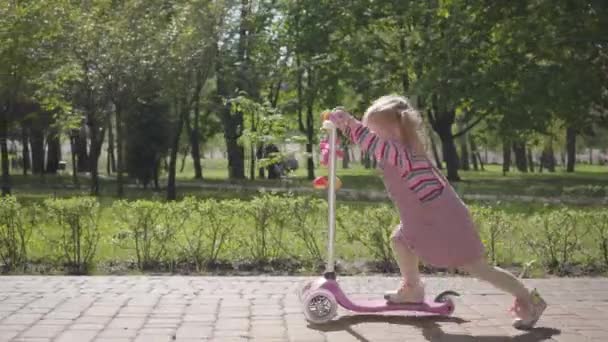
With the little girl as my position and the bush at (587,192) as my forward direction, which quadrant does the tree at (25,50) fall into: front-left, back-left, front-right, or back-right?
front-left

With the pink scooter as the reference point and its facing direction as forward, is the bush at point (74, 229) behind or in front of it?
in front

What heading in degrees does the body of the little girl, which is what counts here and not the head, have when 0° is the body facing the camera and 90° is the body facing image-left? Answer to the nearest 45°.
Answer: approximately 90°

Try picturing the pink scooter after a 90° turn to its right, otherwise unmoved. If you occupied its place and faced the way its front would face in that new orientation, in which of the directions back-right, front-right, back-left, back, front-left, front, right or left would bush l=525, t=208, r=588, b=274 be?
front-right

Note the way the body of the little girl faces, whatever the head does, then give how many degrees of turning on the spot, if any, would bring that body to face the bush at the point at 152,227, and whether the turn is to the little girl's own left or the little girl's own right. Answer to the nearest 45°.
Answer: approximately 45° to the little girl's own right

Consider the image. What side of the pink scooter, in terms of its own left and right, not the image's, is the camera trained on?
left

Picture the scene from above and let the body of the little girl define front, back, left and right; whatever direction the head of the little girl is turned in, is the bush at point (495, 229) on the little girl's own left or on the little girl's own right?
on the little girl's own right

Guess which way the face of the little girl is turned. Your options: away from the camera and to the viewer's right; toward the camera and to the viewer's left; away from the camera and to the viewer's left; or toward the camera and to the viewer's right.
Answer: away from the camera and to the viewer's left

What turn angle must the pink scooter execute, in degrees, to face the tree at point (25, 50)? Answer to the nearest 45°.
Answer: approximately 45° to its right

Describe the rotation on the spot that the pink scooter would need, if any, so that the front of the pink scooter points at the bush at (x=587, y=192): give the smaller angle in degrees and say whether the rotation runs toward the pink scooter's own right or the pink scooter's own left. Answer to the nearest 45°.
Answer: approximately 90° to the pink scooter's own right

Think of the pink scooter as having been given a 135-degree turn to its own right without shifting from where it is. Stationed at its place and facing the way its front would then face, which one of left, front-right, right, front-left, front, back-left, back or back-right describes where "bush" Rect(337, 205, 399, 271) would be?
front-left
